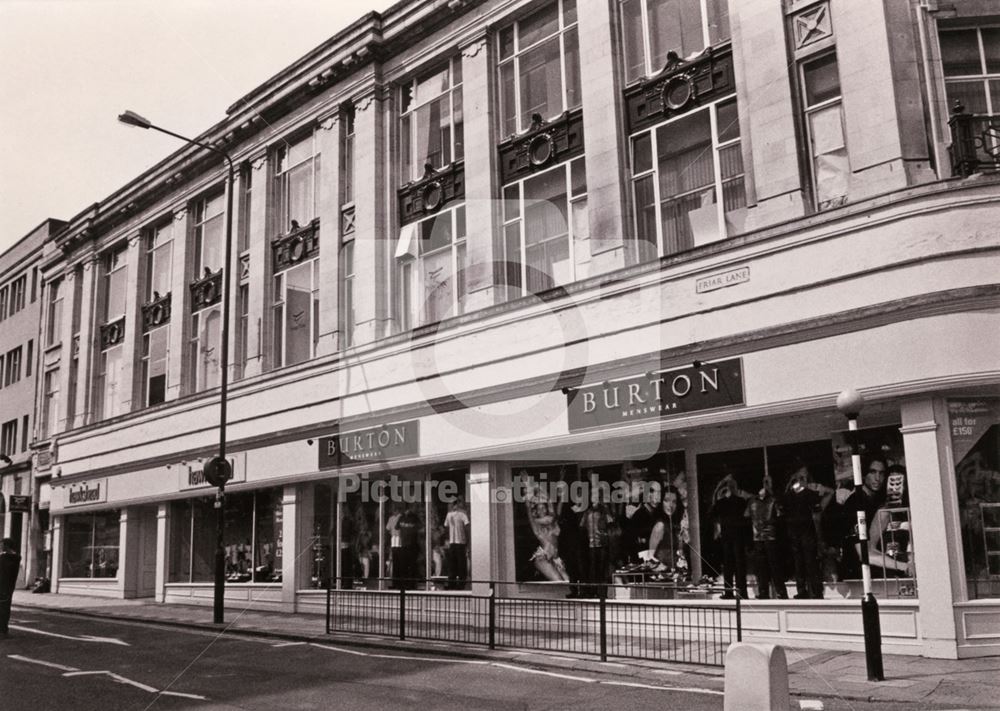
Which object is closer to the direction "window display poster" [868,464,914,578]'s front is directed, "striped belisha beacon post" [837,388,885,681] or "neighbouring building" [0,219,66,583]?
the striped belisha beacon post

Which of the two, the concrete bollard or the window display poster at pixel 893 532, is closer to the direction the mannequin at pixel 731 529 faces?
the concrete bollard

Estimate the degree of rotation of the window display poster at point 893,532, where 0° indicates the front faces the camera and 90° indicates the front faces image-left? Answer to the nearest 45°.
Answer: approximately 0°

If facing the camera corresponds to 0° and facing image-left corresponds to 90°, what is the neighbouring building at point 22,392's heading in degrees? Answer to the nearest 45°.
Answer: approximately 45°

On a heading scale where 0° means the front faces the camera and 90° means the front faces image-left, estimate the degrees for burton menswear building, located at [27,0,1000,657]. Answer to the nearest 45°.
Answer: approximately 45°

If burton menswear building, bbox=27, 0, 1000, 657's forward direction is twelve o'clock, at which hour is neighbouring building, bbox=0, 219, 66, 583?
neighbouring building, bbox=0, 219, 66, 583 is roughly at 3 o'clock from burton menswear building, bbox=27, 0, 1000, 657.

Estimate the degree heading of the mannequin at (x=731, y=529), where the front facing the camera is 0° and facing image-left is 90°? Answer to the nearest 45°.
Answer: approximately 0°

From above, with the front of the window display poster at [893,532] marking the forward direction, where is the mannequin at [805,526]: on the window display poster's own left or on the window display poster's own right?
on the window display poster's own right

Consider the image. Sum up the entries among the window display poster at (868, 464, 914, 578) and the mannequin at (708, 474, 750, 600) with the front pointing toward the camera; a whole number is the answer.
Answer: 2
